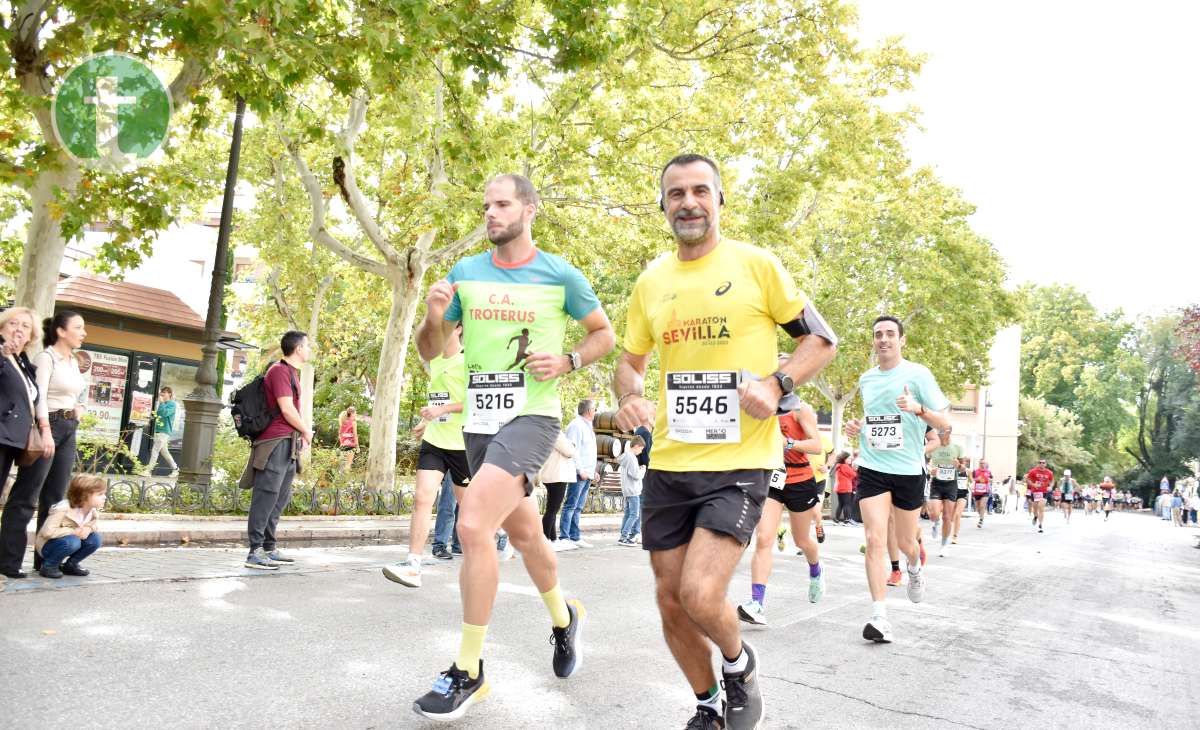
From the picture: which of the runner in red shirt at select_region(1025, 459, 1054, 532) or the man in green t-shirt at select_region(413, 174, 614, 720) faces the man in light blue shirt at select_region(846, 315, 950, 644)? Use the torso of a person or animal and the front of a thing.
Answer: the runner in red shirt

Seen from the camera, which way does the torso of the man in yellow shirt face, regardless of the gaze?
toward the camera

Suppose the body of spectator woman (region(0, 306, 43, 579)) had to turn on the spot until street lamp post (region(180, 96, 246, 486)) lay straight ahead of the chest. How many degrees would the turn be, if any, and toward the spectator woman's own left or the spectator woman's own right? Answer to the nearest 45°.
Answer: approximately 135° to the spectator woman's own left

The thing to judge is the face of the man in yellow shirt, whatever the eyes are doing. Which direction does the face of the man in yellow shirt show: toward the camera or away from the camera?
toward the camera

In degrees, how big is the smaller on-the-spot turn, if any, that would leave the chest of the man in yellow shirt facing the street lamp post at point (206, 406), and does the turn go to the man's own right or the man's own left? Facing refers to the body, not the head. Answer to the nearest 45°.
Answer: approximately 135° to the man's own right

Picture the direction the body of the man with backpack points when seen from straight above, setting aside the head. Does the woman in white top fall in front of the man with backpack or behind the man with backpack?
behind

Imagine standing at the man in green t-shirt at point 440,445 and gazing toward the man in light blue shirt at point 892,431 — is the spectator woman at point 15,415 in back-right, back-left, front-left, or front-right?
back-right

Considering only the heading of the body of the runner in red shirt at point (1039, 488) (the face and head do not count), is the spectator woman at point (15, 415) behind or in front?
in front

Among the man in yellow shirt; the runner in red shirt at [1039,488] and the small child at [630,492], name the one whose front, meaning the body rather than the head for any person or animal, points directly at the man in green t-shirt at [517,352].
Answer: the runner in red shirt

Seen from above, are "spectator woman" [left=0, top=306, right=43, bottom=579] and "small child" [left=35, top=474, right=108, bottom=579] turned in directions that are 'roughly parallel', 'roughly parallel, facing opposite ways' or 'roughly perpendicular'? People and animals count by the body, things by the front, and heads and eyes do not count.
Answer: roughly parallel

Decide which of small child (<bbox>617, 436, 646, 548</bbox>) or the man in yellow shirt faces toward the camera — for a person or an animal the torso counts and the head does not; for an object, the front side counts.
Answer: the man in yellow shirt

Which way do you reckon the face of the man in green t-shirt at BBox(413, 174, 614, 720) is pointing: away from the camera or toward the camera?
toward the camera

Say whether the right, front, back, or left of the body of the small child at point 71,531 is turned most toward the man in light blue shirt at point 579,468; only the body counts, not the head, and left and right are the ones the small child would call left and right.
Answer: left

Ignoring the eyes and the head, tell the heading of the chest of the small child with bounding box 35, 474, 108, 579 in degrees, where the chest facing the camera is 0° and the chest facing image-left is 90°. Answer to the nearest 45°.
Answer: approximately 315°

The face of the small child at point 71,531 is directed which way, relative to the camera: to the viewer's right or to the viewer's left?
to the viewer's right

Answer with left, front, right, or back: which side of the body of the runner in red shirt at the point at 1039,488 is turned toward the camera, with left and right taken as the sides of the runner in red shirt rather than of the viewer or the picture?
front
